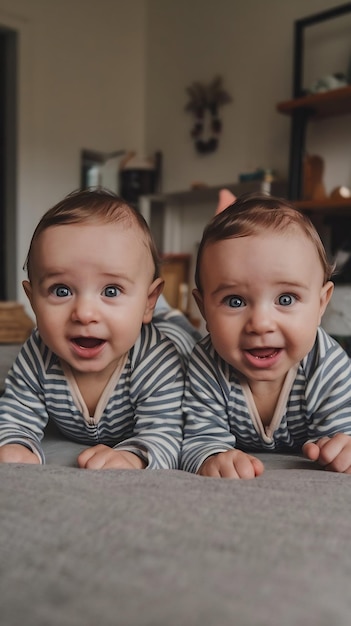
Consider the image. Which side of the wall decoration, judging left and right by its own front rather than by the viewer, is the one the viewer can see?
front

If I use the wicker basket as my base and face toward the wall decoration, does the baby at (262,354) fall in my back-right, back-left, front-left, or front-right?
back-right

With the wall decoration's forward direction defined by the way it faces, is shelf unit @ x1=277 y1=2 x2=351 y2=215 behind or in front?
in front

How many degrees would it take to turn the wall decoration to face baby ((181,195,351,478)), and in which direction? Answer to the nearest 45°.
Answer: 0° — it already faces them

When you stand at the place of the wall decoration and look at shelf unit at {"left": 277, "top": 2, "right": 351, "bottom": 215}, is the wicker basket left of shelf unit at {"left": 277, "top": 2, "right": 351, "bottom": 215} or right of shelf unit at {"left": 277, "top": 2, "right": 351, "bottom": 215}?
right

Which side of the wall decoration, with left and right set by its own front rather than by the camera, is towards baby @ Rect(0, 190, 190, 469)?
front
